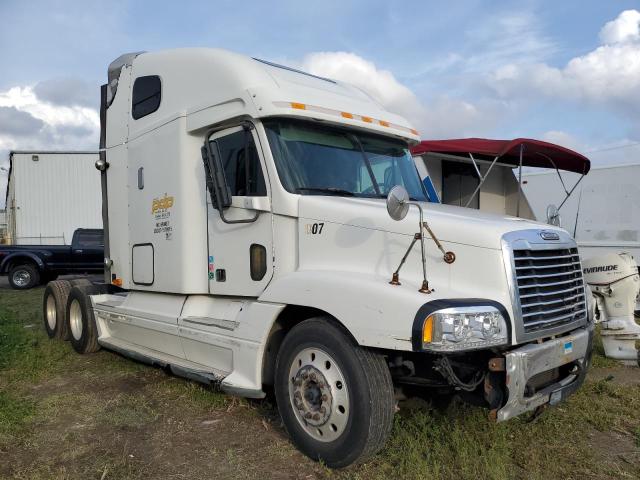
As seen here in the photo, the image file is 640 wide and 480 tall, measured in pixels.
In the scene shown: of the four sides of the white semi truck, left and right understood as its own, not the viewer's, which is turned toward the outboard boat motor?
left

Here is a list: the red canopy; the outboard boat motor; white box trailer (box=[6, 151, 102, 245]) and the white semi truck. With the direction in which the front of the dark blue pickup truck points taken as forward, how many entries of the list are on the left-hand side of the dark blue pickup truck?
1

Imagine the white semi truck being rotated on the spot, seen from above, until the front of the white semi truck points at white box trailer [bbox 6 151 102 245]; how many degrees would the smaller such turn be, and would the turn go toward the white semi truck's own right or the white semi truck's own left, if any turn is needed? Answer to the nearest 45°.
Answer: approximately 180°

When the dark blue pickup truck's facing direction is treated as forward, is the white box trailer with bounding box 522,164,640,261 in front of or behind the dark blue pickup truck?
in front

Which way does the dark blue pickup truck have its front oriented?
to the viewer's right

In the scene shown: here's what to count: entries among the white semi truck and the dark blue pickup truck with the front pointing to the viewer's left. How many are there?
0

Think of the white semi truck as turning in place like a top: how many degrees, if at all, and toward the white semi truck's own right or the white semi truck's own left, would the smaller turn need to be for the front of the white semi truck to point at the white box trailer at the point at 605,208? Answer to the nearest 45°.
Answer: approximately 90° to the white semi truck's own left

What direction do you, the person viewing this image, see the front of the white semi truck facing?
facing the viewer and to the right of the viewer

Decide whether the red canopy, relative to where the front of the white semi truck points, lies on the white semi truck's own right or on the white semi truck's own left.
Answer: on the white semi truck's own left

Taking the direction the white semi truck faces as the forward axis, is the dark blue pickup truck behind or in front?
behind

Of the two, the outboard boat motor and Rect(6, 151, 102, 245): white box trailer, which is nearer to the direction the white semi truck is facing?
the outboard boat motor

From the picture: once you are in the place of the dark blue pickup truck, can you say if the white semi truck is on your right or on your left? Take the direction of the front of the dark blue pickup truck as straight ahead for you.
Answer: on your right
